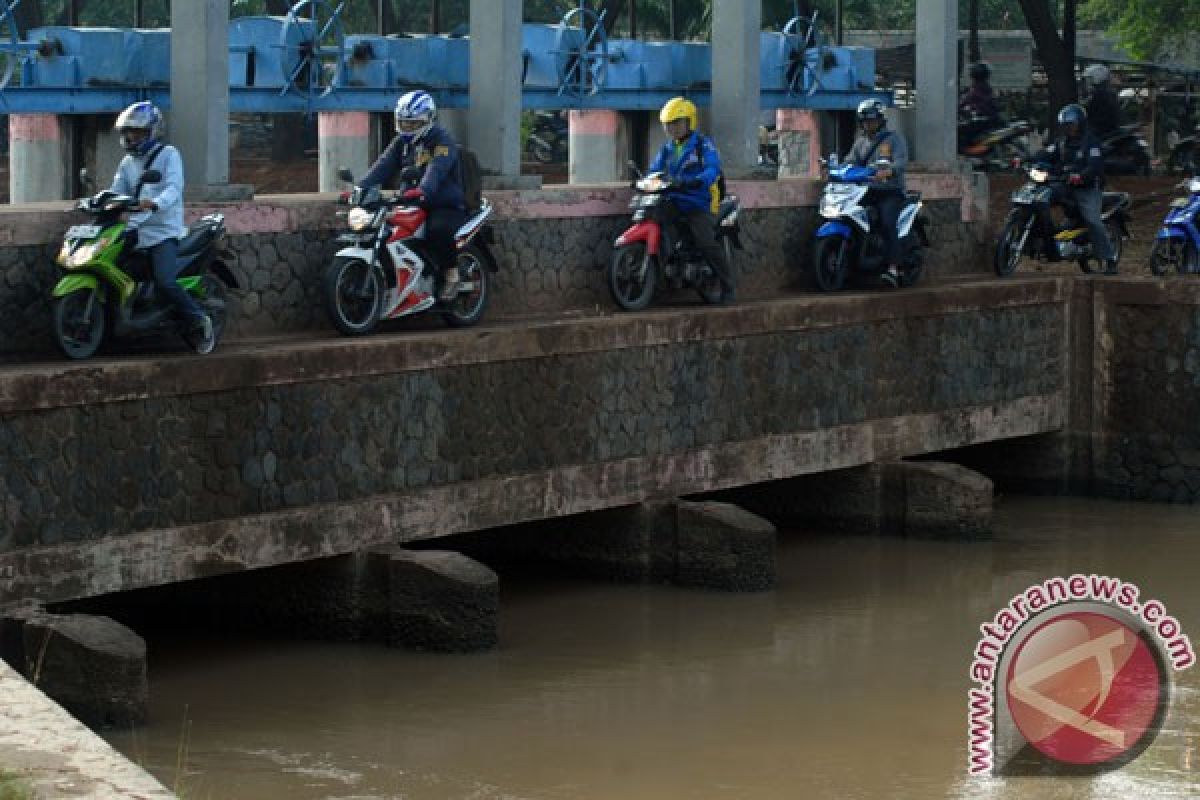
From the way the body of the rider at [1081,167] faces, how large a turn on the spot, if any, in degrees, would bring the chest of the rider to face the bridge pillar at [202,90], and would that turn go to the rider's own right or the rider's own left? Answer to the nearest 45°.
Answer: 0° — they already face it

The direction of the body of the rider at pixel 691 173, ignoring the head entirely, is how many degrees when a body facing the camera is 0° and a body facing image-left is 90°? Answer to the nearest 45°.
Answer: approximately 45°

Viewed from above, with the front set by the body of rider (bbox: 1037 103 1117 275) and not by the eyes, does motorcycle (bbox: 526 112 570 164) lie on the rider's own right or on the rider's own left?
on the rider's own right

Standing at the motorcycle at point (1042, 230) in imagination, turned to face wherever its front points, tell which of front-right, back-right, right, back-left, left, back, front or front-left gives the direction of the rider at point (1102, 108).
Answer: back-right

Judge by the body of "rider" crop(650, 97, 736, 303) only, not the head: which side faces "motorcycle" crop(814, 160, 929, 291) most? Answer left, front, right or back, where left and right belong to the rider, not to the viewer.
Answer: back

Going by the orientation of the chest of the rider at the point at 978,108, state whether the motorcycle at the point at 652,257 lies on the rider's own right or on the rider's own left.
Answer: on the rider's own left

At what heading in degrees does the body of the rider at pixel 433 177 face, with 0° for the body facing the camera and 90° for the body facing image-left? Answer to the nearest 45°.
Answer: approximately 45°

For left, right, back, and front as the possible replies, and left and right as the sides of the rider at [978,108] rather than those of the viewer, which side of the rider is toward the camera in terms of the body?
left

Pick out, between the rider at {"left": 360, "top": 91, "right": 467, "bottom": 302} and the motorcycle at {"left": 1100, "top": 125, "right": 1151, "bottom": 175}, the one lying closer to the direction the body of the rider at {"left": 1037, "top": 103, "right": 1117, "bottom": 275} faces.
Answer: the rider

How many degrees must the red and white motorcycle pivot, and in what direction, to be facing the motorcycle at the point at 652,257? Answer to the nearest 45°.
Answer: approximately 180°

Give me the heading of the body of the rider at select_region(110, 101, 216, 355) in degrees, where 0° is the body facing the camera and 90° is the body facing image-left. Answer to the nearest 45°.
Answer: approximately 45°

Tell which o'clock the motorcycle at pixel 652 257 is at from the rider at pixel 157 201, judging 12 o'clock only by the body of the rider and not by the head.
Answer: The motorcycle is roughly at 6 o'clock from the rider.

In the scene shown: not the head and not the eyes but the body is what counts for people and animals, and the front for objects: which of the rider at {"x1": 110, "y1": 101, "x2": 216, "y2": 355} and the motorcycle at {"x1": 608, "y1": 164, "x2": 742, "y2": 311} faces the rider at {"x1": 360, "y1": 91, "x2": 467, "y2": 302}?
the motorcycle
